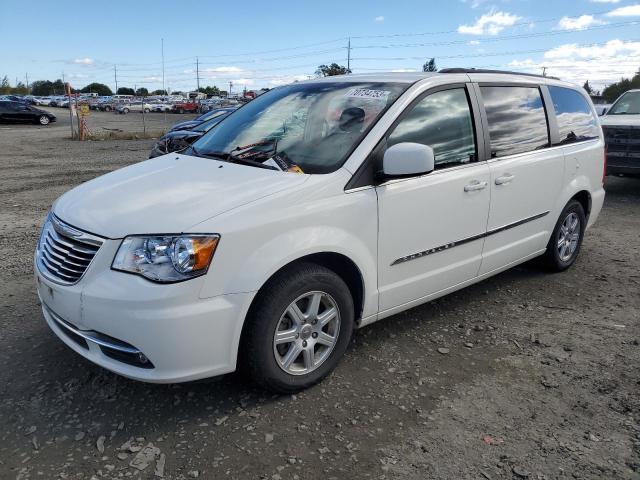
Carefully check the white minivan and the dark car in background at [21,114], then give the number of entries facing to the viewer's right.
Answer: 1

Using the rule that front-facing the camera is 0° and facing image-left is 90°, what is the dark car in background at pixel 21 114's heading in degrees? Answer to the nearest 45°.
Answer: approximately 270°

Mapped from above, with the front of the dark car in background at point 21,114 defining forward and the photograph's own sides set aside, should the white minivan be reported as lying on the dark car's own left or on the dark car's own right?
on the dark car's own right

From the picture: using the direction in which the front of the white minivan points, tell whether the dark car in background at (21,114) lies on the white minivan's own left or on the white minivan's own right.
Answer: on the white minivan's own right

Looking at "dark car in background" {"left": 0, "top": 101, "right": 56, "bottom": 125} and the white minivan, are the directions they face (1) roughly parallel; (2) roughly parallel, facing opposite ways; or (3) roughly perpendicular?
roughly parallel, facing opposite ways

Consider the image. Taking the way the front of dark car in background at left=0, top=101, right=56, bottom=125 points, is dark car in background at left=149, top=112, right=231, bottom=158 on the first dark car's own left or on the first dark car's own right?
on the first dark car's own right

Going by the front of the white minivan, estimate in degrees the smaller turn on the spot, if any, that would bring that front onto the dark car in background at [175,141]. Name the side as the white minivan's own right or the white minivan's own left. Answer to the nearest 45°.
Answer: approximately 135° to the white minivan's own right
